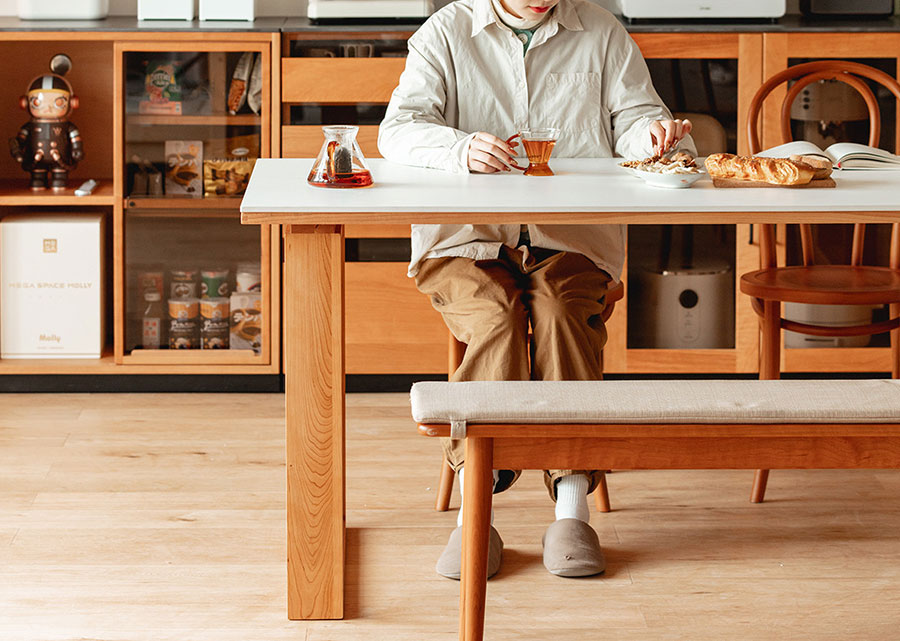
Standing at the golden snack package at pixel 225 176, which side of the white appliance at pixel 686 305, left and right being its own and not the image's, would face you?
right

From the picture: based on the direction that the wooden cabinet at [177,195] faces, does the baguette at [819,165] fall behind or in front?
in front

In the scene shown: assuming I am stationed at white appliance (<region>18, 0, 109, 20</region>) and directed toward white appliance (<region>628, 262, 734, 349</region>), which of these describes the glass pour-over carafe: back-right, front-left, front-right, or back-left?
front-right

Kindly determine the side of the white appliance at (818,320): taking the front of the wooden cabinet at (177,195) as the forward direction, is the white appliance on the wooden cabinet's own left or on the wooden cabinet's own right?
on the wooden cabinet's own left

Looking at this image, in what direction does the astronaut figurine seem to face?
toward the camera

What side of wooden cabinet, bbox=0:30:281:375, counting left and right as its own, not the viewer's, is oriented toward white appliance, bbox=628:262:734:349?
left

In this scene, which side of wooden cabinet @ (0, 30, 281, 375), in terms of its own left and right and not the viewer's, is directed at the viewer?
front

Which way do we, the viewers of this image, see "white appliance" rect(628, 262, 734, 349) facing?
facing the viewer

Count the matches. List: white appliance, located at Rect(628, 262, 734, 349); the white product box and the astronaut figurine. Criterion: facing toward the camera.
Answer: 3

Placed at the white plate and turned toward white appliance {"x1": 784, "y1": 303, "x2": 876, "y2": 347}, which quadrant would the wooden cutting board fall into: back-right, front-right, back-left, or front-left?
front-right

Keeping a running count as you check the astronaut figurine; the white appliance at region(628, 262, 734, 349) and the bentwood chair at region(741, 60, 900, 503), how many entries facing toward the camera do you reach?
3

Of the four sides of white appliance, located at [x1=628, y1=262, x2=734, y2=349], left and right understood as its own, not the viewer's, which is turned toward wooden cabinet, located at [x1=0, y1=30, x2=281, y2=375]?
right

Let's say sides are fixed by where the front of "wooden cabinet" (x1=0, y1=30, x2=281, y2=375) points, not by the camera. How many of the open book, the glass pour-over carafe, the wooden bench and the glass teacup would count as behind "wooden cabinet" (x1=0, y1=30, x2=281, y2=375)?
0
